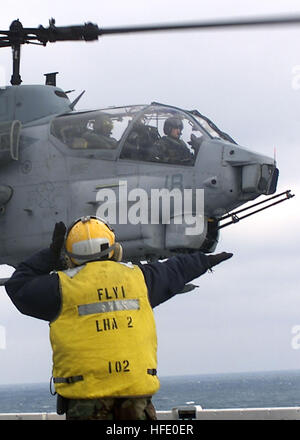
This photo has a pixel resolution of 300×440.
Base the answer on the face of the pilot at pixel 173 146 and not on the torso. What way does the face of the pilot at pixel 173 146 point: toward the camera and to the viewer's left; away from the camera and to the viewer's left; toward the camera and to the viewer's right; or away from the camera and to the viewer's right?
toward the camera and to the viewer's right

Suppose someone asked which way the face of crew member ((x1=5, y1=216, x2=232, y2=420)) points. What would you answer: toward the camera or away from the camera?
away from the camera

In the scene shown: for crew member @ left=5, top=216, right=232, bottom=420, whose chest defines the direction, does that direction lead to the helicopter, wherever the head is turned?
yes

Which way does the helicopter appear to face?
to the viewer's right

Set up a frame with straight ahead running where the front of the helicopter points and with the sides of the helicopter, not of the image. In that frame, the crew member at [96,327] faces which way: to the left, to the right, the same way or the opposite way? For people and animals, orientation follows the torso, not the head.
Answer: to the left

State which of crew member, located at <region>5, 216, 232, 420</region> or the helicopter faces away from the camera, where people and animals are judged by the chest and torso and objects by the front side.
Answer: the crew member

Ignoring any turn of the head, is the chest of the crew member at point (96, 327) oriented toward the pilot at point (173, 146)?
yes

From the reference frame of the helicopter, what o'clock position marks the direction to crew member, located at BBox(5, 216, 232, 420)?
The crew member is roughly at 3 o'clock from the helicopter.

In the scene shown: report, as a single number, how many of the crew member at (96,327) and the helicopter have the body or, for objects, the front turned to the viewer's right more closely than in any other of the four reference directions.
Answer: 1

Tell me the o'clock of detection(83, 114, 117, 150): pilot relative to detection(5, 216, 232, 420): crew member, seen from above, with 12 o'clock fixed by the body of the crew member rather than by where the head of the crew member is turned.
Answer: The pilot is roughly at 12 o'clock from the crew member.

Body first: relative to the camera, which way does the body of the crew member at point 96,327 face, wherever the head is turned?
away from the camera
